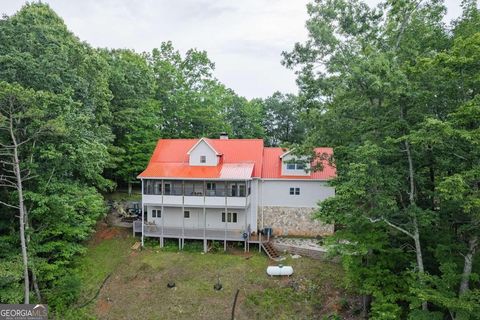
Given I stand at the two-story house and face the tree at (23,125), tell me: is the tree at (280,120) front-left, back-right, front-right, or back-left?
back-right

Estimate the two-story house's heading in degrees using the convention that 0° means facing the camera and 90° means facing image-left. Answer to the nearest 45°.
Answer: approximately 0°

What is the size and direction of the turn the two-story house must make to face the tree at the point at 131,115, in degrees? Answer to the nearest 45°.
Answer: approximately 135° to its right

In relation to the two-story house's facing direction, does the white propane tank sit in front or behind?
in front

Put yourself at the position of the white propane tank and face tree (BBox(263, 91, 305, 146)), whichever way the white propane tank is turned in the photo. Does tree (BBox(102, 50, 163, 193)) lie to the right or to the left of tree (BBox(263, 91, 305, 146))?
left

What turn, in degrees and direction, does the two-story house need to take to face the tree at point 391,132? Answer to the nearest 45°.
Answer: approximately 45° to its left

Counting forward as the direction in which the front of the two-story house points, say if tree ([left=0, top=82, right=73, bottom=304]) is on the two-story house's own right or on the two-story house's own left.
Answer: on the two-story house's own right
